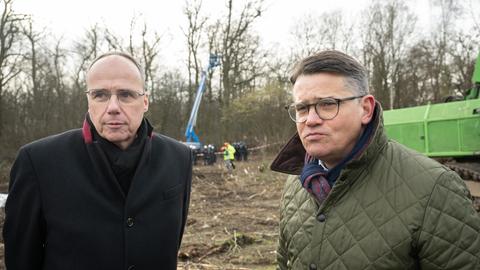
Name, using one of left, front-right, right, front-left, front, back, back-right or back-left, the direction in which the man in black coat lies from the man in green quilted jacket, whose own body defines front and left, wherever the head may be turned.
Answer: front-right

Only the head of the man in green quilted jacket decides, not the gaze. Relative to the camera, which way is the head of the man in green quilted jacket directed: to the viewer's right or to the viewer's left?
to the viewer's left

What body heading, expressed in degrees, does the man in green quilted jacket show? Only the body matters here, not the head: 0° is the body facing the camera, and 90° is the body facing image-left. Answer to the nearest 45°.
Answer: approximately 45°

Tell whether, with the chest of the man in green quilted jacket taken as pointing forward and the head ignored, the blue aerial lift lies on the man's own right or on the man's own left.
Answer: on the man's own right

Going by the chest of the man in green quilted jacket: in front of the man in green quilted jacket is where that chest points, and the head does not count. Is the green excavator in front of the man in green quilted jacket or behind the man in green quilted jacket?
behind
